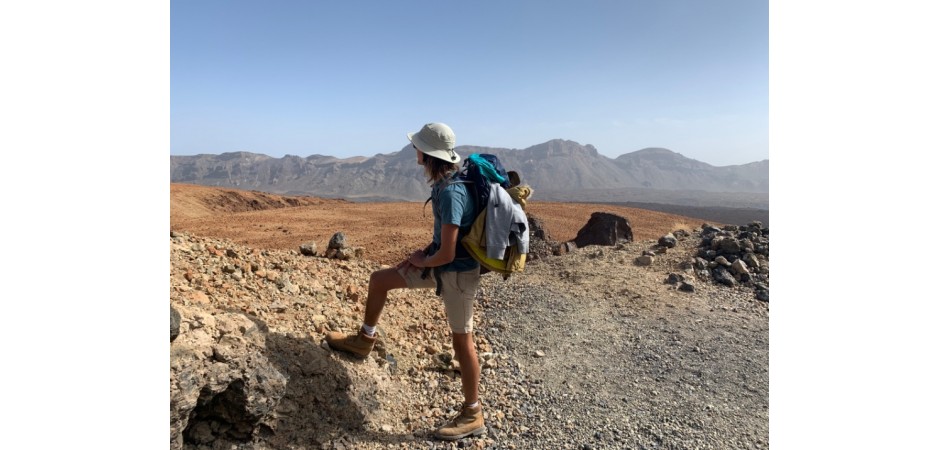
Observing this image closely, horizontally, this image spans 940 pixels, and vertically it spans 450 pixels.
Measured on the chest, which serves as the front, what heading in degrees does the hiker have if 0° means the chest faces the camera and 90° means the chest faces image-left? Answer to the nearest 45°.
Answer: approximately 90°

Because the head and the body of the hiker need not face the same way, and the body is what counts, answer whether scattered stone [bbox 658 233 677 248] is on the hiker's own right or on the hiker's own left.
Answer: on the hiker's own right

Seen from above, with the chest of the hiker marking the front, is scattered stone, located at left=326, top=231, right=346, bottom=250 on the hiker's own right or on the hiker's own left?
on the hiker's own right

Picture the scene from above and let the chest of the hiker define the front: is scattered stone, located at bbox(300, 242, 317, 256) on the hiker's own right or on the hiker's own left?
on the hiker's own right

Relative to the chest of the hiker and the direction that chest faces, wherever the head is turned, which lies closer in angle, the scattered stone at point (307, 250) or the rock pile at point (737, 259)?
the scattered stone
